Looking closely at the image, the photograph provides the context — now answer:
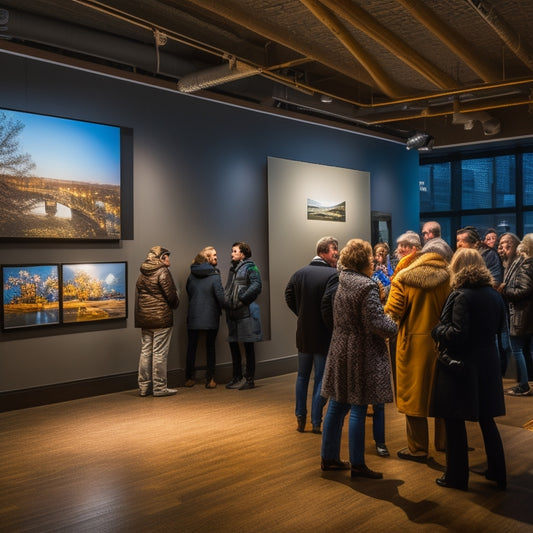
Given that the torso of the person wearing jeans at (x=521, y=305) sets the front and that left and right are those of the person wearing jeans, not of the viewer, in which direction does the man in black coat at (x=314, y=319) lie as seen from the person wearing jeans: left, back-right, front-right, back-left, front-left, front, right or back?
front-left

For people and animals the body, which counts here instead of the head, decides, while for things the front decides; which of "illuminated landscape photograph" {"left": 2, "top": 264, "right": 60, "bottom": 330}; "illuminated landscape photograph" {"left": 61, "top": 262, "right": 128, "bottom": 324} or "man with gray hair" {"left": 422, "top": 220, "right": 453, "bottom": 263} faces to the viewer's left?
the man with gray hair

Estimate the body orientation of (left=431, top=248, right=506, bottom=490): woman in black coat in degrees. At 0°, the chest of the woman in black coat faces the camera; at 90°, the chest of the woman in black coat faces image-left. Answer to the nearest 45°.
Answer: approximately 135°

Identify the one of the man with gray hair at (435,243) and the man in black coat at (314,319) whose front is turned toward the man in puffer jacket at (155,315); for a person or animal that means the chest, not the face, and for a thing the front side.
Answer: the man with gray hair

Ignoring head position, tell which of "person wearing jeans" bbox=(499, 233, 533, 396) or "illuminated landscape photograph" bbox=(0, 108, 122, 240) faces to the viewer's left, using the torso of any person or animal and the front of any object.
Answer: the person wearing jeans

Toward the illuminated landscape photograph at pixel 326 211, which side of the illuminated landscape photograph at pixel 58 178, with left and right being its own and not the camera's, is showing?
left

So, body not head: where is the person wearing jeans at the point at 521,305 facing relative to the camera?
to the viewer's left

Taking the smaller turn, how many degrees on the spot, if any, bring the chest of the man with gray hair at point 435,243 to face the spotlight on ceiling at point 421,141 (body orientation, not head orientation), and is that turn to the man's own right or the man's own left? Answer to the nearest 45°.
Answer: approximately 90° to the man's own right

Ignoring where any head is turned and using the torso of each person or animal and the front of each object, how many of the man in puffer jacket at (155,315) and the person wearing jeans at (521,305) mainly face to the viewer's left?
1

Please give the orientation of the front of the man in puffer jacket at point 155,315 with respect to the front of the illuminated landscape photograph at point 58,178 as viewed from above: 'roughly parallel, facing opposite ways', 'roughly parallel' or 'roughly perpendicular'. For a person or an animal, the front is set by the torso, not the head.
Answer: roughly perpendicular
